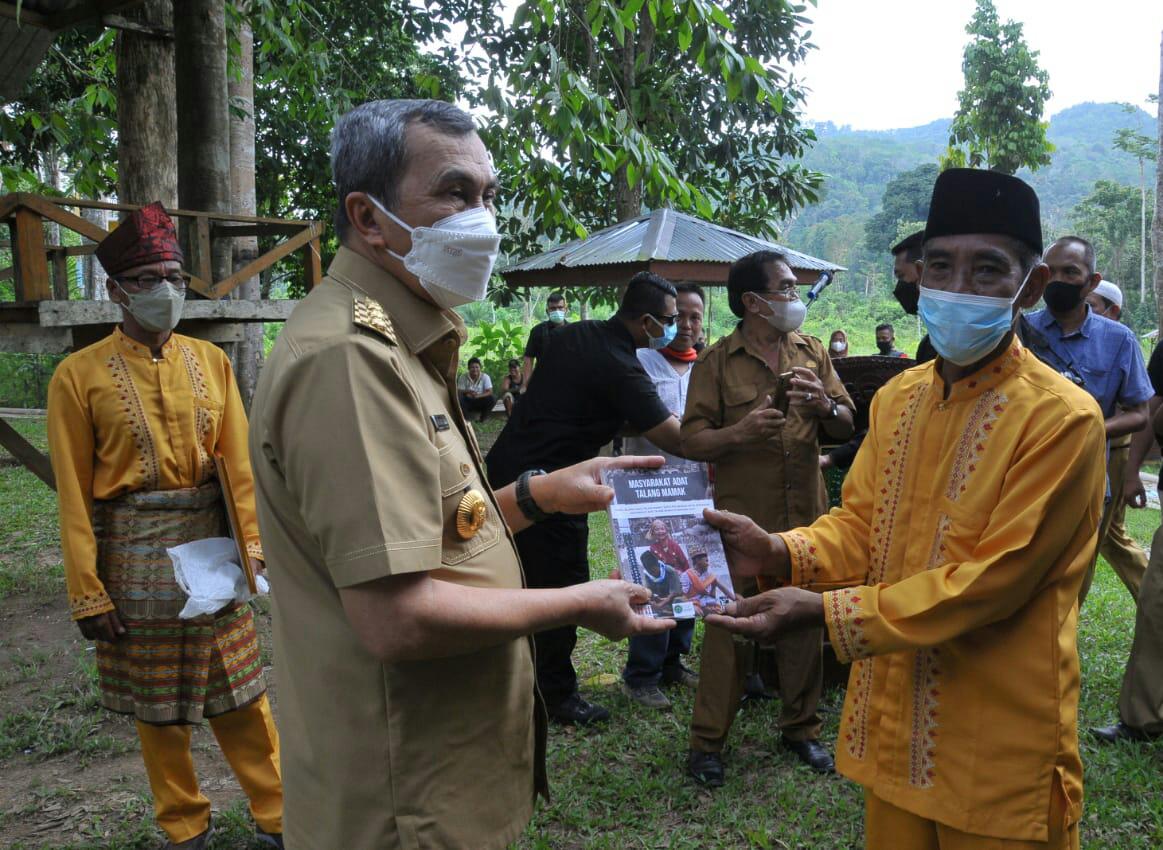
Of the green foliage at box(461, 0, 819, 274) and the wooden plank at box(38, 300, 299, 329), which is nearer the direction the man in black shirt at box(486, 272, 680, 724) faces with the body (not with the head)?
the green foliage

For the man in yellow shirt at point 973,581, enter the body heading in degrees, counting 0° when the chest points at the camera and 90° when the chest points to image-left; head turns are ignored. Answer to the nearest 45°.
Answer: approximately 45°

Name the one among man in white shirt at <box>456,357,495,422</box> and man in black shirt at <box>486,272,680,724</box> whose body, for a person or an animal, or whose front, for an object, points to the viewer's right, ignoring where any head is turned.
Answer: the man in black shirt

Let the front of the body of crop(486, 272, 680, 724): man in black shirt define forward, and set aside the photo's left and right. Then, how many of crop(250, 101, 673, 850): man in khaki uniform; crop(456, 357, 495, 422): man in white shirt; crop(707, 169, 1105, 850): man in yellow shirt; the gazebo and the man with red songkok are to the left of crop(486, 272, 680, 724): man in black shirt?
2

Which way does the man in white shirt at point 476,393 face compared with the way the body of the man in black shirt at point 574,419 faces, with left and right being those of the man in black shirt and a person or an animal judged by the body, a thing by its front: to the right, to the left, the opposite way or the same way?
to the right

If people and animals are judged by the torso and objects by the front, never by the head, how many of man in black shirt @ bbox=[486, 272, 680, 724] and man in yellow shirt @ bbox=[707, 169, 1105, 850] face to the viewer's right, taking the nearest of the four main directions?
1

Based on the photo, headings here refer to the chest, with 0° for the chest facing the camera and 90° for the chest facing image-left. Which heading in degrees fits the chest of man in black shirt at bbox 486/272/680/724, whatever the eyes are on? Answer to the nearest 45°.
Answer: approximately 270°

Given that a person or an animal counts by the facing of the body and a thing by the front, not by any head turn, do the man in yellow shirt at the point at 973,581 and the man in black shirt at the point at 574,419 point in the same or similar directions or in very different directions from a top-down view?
very different directions

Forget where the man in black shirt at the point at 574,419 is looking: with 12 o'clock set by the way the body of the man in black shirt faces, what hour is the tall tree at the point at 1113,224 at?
The tall tree is roughly at 10 o'clock from the man in black shirt.

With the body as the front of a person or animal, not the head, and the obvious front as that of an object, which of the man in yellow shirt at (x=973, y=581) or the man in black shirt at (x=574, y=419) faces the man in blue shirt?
the man in black shirt

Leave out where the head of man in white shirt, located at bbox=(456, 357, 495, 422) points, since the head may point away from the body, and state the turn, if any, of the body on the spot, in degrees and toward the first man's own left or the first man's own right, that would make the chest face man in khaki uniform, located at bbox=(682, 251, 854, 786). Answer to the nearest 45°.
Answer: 0° — they already face them

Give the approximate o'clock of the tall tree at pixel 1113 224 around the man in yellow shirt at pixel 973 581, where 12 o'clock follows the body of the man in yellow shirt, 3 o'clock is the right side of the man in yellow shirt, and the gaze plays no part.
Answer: The tall tree is roughly at 5 o'clock from the man in yellow shirt.

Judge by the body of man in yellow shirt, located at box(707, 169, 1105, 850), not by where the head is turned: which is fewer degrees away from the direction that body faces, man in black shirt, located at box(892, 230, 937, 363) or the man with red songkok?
the man with red songkok

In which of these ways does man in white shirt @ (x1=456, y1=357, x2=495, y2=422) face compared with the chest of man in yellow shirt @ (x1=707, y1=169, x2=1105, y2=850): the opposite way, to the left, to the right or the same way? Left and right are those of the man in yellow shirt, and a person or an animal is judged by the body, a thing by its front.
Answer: to the left

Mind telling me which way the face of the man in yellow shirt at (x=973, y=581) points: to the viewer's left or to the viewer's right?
to the viewer's left

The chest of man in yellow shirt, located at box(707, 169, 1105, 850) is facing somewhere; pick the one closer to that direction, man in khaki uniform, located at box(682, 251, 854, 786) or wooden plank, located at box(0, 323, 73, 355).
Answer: the wooden plank

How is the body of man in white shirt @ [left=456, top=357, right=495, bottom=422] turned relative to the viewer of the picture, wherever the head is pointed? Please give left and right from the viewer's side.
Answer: facing the viewer

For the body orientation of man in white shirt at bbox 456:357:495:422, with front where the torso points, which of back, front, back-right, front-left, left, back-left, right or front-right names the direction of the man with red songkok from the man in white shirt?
front

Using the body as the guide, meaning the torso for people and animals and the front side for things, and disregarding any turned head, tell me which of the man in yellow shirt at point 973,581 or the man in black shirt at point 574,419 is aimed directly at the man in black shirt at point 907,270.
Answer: the man in black shirt at point 574,419

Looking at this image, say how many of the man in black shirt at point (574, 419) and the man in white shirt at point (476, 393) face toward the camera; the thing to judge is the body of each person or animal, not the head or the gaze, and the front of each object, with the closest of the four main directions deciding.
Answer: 1
